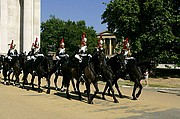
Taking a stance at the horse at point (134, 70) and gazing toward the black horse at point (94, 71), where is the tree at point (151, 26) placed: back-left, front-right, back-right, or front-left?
back-right

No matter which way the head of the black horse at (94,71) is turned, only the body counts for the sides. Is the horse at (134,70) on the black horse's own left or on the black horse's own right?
on the black horse's own left
